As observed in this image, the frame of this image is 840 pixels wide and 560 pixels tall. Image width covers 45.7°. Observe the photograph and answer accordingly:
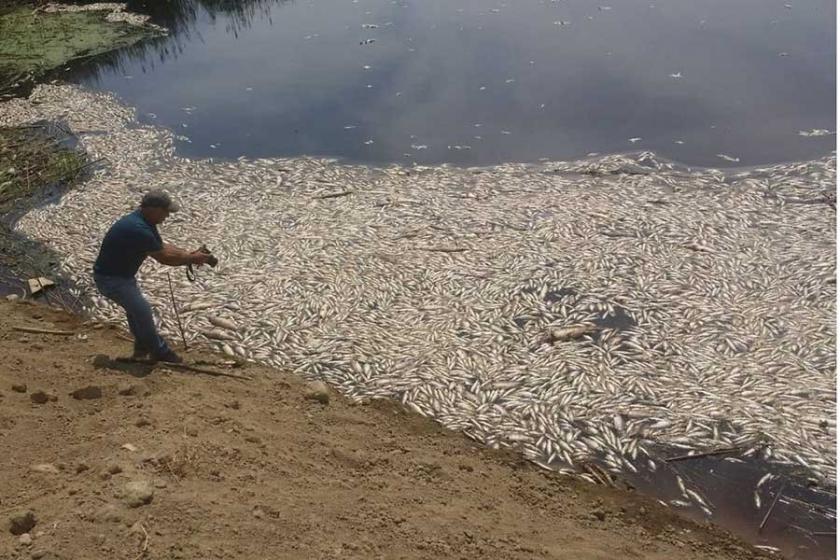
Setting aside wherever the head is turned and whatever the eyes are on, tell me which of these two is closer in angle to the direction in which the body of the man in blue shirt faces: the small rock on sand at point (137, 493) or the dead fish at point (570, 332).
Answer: the dead fish

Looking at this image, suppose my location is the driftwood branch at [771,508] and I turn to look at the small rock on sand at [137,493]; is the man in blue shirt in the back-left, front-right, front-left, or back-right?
front-right

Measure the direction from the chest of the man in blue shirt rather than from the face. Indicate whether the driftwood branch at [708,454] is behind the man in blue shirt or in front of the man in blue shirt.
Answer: in front

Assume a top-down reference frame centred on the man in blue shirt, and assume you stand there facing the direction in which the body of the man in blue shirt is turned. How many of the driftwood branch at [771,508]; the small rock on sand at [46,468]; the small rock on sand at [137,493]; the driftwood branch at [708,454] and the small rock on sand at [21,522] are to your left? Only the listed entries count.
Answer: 0

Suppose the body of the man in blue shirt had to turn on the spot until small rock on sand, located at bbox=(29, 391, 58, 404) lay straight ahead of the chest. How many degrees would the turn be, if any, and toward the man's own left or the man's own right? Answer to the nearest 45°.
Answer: approximately 180°

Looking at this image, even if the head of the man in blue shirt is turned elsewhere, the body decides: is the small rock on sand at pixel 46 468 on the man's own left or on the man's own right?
on the man's own right

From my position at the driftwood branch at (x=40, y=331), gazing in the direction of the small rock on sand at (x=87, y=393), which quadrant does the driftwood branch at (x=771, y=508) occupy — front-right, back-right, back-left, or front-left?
front-left

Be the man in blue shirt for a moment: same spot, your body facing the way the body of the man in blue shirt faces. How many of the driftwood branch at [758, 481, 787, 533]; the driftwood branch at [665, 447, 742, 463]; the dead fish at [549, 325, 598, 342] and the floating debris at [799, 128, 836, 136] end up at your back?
0

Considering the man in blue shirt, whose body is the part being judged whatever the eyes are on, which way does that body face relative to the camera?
to the viewer's right

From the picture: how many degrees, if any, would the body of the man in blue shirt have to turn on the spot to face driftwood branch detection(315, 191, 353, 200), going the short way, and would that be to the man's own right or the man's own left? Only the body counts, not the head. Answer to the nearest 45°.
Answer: approximately 45° to the man's own left

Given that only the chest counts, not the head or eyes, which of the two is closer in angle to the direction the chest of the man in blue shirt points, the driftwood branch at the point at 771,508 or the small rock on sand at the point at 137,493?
the driftwood branch

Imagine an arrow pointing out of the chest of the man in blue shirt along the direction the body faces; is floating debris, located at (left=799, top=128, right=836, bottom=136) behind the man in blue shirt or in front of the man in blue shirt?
in front
